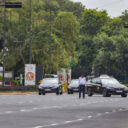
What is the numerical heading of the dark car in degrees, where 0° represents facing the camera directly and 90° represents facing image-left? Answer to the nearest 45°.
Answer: approximately 315°
